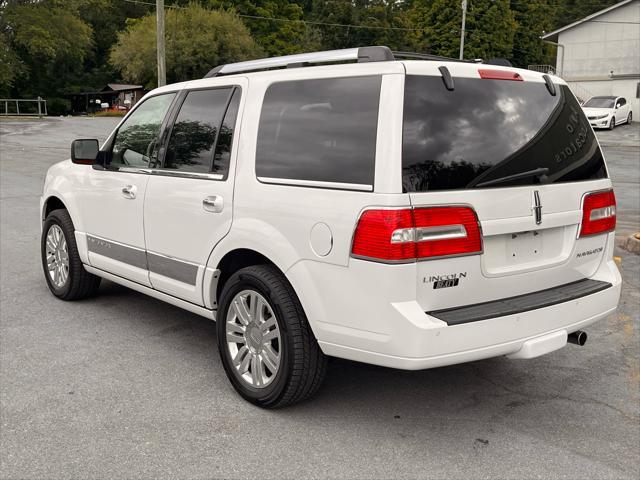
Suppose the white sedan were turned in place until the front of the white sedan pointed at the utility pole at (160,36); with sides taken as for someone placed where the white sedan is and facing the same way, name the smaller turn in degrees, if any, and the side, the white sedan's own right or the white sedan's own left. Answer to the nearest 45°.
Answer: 0° — it already faces it

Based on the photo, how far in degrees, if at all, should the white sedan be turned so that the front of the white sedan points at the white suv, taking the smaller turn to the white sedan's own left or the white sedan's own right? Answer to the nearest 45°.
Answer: approximately 45° to the white sedan's own left

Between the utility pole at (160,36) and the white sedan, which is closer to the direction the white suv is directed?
the utility pole

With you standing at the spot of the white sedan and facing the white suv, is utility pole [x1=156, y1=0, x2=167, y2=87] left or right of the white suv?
right

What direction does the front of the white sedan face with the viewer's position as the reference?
facing the viewer and to the left of the viewer

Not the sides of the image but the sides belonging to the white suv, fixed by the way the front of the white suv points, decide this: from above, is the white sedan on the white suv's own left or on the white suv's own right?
on the white suv's own right

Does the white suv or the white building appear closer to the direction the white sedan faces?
the white suv

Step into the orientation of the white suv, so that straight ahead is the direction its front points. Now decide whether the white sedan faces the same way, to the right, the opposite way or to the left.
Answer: to the left

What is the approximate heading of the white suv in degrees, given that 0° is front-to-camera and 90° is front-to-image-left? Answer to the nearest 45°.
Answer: approximately 135°

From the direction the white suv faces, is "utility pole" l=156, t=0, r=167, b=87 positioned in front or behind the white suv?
in front

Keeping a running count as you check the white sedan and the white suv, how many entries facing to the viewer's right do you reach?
0
